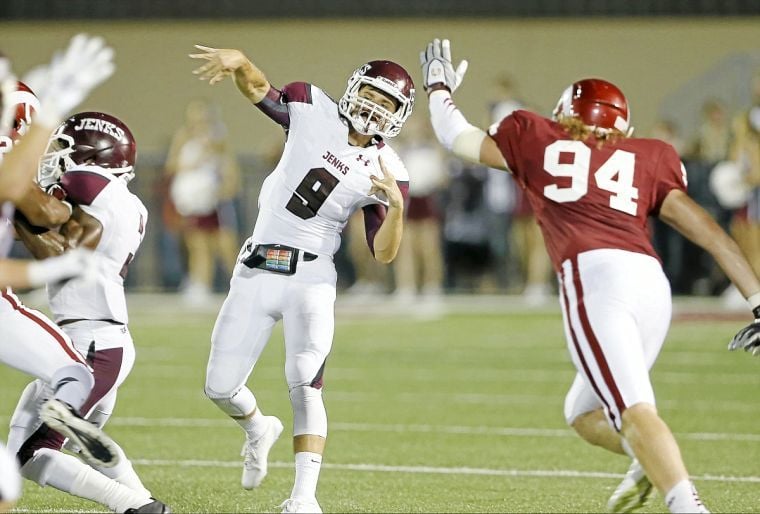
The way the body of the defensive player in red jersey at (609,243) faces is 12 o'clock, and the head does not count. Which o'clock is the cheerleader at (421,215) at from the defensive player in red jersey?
The cheerleader is roughly at 1 o'clock from the defensive player in red jersey.

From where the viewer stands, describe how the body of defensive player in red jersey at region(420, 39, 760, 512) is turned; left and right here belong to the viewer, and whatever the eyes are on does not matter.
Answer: facing away from the viewer and to the left of the viewer

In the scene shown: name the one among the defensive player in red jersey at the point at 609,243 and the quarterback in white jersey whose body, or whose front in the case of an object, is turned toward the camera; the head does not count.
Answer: the quarterback in white jersey

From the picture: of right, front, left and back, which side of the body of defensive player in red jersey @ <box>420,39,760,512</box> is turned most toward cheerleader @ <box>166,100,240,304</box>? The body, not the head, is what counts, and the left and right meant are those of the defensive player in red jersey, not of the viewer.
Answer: front

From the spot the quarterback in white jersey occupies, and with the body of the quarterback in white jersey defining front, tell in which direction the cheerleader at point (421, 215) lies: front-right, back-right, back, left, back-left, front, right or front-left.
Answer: back

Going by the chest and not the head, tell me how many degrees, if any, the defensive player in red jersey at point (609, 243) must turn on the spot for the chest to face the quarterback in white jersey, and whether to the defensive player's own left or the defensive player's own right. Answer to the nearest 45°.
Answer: approximately 45° to the defensive player's own left

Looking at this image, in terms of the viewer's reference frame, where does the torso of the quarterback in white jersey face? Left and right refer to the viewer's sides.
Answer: facing the viewer

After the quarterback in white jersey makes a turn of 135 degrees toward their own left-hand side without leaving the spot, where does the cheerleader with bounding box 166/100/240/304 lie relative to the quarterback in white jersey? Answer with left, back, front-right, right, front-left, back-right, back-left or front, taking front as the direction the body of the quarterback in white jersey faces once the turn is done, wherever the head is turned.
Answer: front-left

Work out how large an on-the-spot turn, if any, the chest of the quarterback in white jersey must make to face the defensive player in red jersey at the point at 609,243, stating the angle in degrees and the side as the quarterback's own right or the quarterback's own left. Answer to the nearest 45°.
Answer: approximately 45° to the quarterback's own left

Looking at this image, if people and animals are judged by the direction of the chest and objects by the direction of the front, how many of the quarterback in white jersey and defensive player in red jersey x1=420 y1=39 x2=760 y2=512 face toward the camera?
1
